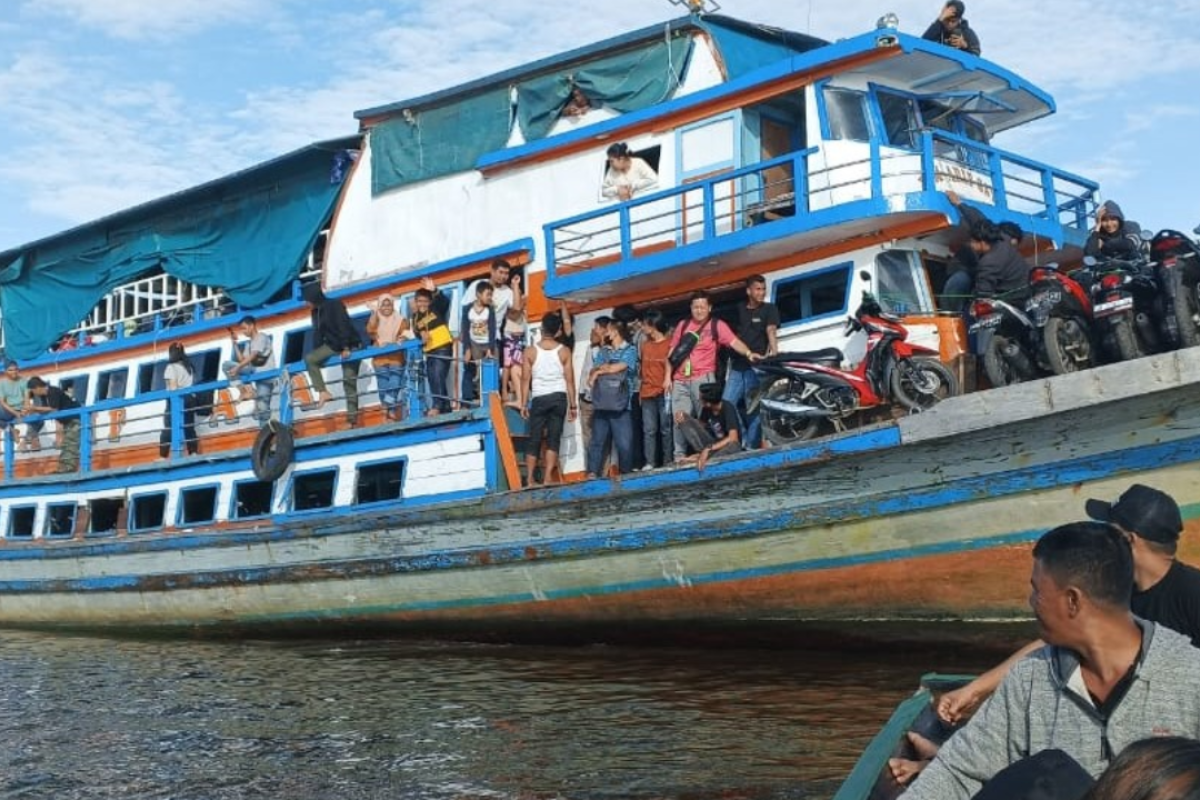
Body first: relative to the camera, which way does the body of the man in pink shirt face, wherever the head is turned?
toward the camera

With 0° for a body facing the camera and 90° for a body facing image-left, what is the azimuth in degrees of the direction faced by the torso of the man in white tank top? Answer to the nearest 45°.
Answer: approximately 180°

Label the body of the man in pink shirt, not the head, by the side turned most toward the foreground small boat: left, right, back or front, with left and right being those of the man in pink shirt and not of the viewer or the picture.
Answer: front

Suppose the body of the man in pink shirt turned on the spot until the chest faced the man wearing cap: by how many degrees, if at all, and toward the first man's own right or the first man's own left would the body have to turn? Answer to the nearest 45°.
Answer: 0° — they already face them

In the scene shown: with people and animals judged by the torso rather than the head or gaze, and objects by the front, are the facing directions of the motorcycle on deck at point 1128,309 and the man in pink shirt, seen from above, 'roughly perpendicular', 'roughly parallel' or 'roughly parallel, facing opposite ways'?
roughly parallel, facing opposite ways

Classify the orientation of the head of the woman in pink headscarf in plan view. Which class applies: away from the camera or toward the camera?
toward the camera

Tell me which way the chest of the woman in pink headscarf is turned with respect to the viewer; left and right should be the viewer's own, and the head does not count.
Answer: facing the viewer

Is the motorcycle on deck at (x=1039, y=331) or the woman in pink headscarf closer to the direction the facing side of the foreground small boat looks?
the motorcycle on deck

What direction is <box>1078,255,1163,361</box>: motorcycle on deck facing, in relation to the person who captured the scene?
facing away from the viewer

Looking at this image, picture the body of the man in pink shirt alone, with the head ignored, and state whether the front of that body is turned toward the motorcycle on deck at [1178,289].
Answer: no

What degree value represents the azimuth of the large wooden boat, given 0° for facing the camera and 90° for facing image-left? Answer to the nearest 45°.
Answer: approximately 315°

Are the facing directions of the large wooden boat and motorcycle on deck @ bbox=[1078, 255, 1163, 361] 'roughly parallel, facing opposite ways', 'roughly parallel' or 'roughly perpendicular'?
roughly perpendicular

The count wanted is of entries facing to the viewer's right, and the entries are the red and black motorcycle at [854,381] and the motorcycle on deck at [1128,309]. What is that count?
1

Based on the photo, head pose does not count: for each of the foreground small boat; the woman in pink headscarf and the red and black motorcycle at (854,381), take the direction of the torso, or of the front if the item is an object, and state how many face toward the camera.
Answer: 1

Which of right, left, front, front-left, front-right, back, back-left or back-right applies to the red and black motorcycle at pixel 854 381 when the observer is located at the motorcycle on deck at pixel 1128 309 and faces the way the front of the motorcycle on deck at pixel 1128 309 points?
left

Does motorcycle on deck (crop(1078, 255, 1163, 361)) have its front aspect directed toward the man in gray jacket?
no
